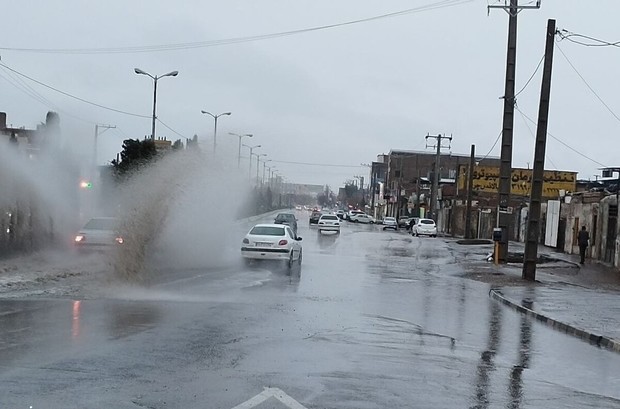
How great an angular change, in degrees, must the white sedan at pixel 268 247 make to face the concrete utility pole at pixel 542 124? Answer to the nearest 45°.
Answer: approximately 90° to its right

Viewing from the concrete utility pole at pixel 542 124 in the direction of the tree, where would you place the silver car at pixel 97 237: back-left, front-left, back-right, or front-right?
front-left

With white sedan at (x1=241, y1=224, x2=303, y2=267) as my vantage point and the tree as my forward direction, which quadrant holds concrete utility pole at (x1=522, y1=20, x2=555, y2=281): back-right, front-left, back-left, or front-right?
back-right

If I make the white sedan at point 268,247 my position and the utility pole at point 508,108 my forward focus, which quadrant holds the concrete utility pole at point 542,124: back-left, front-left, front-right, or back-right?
front-right

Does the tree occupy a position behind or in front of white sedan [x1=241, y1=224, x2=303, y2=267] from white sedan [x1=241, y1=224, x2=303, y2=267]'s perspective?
in front

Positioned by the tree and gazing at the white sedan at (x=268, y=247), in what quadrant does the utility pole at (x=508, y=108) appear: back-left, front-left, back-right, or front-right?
front-left

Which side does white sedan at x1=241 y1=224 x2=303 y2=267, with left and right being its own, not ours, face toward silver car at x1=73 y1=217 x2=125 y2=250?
left
